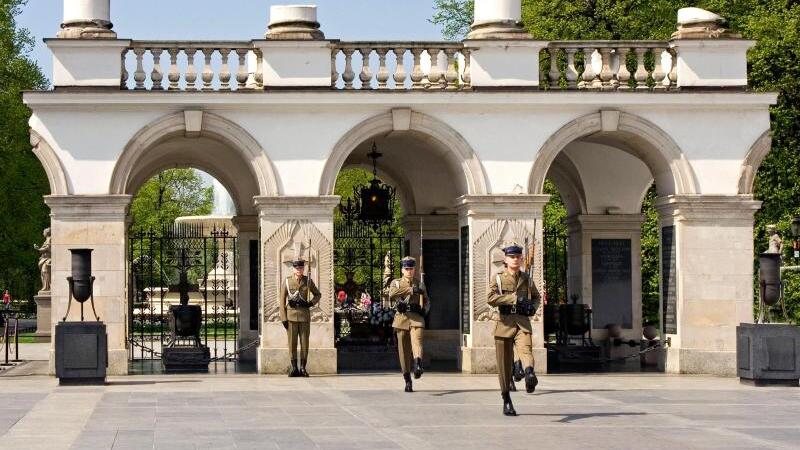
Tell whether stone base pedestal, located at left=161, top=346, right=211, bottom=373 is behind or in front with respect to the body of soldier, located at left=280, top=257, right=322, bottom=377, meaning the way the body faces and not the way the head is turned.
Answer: behind

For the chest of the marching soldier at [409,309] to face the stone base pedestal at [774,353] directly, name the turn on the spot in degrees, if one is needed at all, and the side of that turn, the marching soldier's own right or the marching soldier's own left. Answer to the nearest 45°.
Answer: approximately 90° to the marching soldier's own left

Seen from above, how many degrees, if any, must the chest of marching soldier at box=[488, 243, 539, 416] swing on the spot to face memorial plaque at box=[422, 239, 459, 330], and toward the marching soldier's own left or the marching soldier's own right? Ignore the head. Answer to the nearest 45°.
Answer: approximately 180°

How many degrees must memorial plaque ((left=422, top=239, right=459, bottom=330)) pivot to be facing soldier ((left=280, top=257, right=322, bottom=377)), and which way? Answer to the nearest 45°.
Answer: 0° — it already faces them

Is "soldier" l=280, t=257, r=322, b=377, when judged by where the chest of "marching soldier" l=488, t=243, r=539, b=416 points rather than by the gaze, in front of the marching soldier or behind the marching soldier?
behind

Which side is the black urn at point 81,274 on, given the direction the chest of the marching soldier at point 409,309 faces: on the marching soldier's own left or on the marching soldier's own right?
on the marching soldier's own right

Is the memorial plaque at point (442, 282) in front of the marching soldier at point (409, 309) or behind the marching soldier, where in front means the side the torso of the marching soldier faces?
behind

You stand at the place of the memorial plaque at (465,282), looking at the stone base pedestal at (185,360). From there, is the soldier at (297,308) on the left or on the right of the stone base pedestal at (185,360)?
left

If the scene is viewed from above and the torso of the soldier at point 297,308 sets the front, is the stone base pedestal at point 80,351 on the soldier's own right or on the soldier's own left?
on the soldier's own right

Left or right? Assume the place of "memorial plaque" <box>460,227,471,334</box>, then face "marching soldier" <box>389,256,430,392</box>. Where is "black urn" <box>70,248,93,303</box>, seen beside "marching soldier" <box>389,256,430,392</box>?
right
